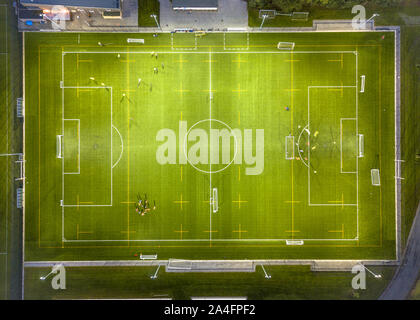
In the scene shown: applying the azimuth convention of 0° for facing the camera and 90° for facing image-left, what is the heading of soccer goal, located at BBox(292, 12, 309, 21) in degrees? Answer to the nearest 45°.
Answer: approximately 0°

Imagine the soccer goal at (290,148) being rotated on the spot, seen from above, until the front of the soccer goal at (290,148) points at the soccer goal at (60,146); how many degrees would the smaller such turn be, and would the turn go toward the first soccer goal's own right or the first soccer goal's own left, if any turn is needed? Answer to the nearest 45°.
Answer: approximately 180°

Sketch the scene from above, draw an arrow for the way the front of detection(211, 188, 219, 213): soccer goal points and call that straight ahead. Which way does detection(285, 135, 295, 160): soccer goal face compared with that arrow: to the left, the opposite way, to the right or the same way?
the opposite way

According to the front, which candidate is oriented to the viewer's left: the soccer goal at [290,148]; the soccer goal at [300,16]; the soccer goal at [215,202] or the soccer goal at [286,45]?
the soccer goal at [215,202]

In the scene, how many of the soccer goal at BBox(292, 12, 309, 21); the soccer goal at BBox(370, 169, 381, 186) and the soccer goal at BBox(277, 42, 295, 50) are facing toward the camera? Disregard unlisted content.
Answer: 2

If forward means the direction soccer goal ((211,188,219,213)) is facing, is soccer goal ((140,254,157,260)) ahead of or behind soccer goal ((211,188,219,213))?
ahead

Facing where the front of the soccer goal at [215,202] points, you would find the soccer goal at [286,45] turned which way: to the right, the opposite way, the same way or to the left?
to the left

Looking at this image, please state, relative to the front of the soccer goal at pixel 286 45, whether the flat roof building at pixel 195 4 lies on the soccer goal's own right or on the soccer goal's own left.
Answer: on the soccer goal's own right

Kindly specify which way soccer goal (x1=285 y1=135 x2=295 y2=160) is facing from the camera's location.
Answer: facing to the right of the viewer
